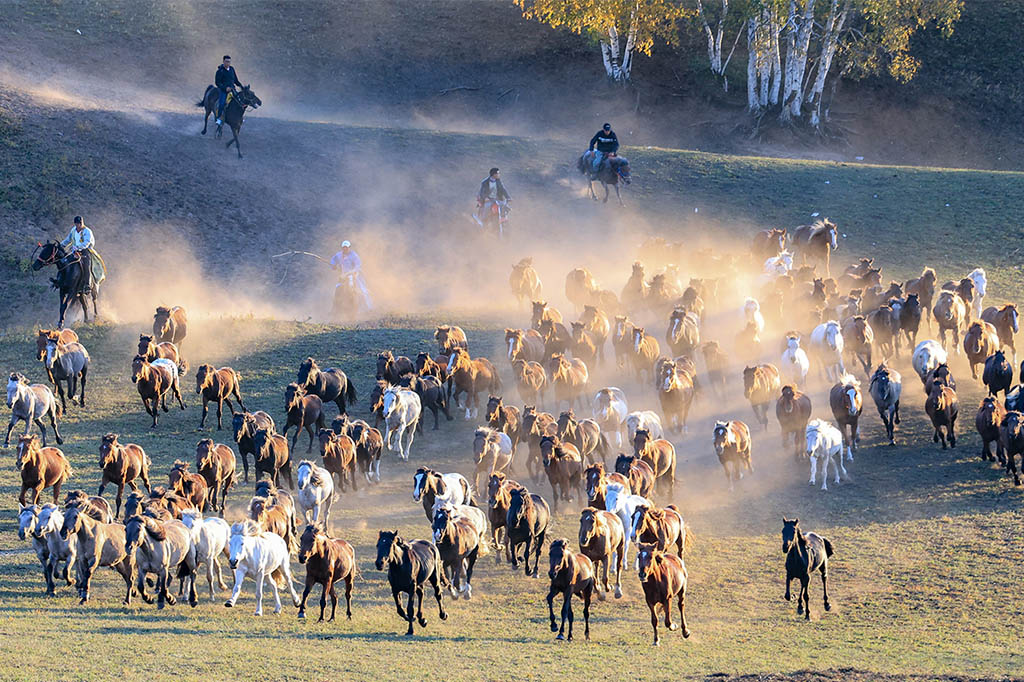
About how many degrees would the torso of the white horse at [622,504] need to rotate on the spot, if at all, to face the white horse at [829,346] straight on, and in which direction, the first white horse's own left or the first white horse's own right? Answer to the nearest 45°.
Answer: approximately 180°

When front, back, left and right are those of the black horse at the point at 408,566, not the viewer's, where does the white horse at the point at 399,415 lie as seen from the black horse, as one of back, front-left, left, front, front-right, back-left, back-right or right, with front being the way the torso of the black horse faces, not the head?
back-right

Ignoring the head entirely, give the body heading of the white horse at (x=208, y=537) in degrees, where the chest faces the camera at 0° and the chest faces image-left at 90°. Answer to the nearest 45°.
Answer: approximately 45°

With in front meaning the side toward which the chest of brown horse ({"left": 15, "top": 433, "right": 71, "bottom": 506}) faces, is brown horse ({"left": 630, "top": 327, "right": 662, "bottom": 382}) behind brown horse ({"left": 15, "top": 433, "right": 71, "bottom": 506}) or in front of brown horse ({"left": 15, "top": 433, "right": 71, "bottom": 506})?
behind

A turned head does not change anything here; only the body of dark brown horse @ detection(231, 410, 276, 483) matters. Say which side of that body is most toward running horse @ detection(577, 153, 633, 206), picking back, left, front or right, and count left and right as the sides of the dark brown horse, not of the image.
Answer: back

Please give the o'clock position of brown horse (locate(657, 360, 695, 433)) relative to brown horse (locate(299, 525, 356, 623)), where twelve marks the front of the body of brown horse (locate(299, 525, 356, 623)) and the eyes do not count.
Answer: brown horse (locate(657, 360, 695, 433)) is roughly at 6 o'clock from brown horse (locate(299, 525, 356, 623)).

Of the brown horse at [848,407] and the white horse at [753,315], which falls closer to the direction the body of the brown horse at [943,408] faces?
the brown horse

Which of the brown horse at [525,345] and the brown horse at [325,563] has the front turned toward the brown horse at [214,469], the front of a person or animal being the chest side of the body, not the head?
the brown horse at [525,345]

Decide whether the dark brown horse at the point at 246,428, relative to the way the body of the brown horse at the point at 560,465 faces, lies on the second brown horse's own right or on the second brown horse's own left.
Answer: on the second brown horse's own right

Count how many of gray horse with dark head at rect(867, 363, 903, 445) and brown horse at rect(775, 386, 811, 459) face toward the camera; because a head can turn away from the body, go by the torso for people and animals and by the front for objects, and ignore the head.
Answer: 2

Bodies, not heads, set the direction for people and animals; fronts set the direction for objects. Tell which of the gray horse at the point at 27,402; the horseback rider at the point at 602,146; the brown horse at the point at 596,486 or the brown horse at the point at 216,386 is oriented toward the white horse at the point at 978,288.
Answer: the horseback rider

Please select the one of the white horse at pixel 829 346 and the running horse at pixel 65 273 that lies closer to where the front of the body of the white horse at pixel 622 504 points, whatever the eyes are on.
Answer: the running horse

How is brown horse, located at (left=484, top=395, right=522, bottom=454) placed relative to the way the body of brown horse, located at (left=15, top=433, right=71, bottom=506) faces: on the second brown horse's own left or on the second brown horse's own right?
on the second brown horse's own left

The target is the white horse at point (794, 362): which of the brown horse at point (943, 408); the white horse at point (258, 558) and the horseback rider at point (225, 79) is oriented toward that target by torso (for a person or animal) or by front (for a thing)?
the horseback rider
